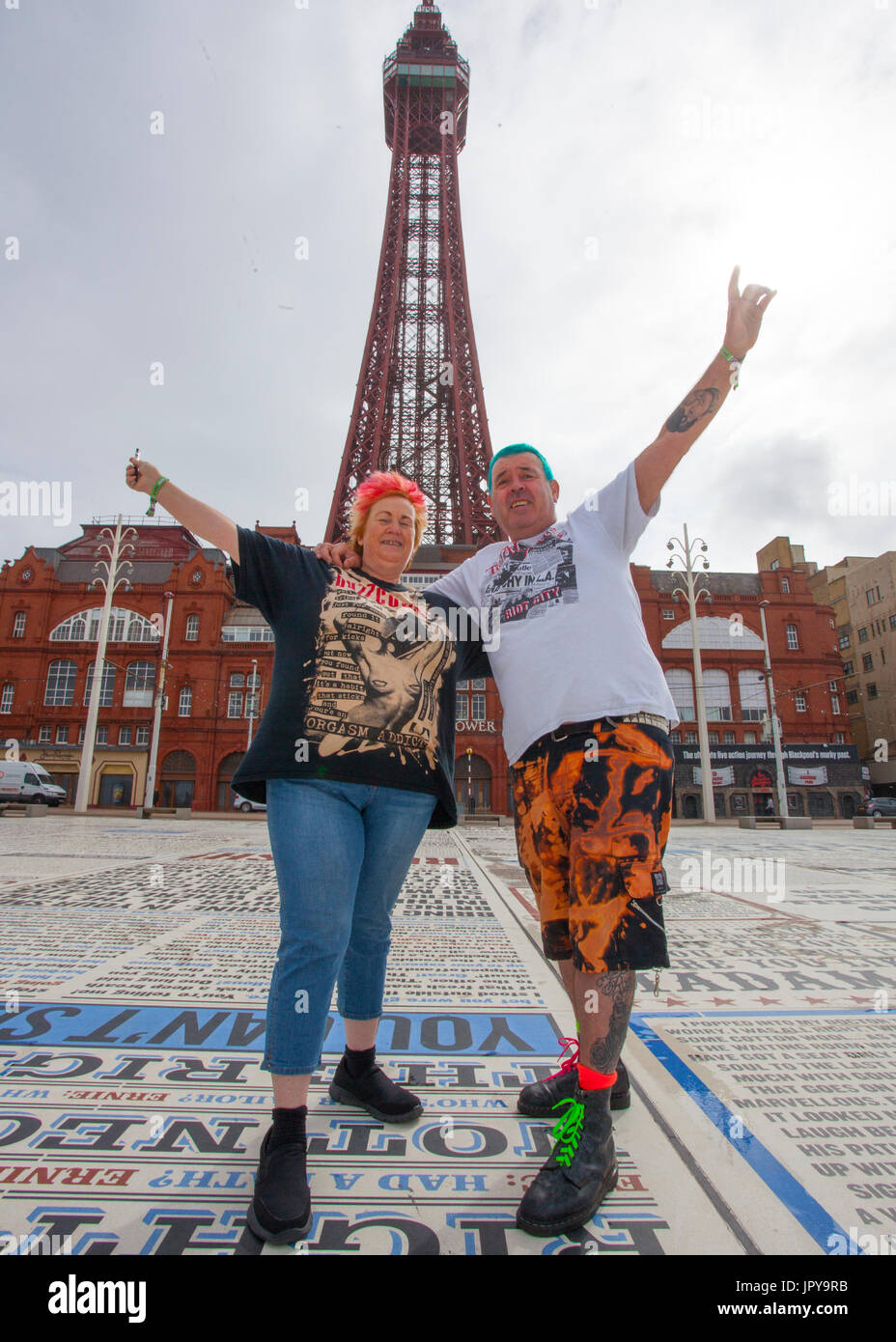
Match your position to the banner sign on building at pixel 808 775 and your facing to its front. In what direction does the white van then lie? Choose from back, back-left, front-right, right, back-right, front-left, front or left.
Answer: front-right

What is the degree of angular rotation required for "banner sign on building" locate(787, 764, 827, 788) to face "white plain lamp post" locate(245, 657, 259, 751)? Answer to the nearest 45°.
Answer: approximately 45° to its right

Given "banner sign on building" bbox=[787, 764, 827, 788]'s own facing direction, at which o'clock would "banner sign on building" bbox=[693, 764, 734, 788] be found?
"banner sign on building" bbox=[693, 764, 734, 788] is roughly at 2 o'clock from "banner sign on building" bbox=[787, 764, 827, 788].

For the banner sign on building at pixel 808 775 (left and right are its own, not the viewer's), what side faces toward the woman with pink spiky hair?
front

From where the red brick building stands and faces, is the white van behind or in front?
in front

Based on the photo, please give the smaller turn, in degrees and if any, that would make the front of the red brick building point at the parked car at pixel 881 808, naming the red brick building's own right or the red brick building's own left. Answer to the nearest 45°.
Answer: approximately 90° to the red brick building's own left

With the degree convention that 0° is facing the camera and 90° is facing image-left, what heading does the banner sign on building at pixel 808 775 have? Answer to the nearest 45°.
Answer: approximately 0°
